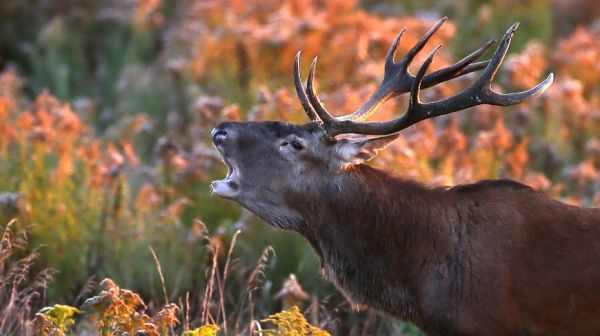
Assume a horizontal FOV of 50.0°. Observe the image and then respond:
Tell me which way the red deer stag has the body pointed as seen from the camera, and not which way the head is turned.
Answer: to the viewer's left
